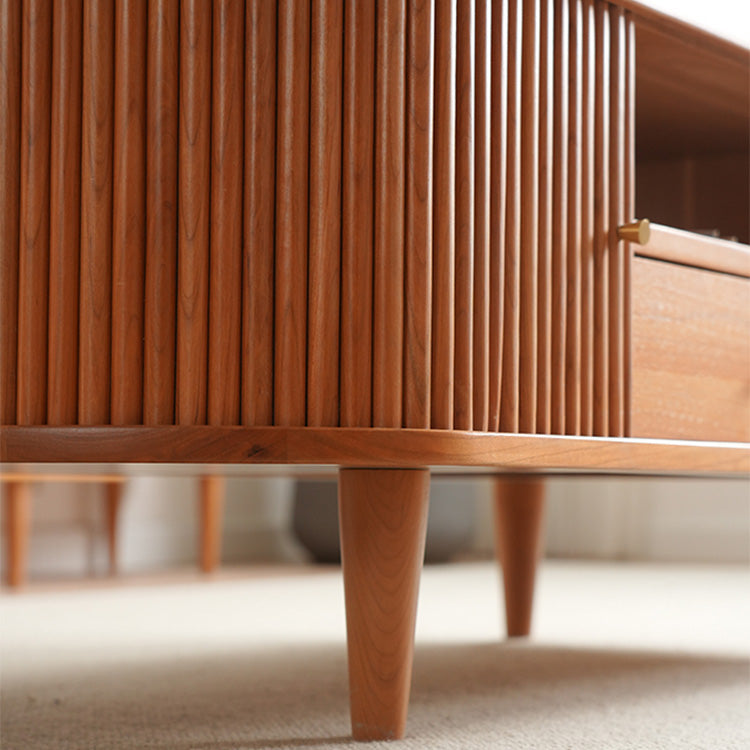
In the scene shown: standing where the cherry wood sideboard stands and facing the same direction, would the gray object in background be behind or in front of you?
behind

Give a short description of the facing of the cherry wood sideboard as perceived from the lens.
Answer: facing the viewer and to the right of the viewer
